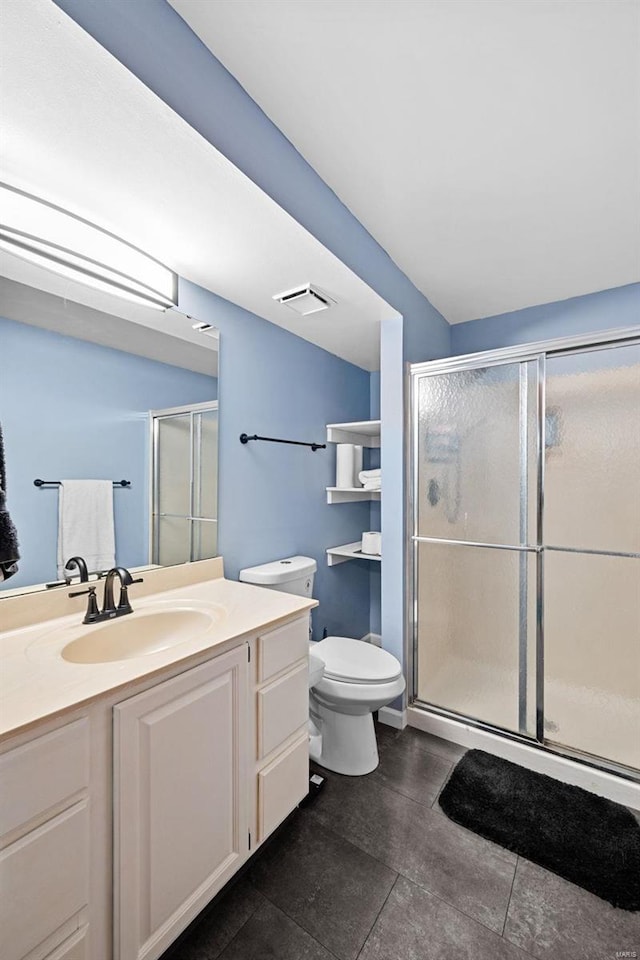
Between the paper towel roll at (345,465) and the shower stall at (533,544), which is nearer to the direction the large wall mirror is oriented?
the shower stall

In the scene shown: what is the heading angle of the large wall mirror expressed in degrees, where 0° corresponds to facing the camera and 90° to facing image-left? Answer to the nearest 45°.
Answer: approximately 315°

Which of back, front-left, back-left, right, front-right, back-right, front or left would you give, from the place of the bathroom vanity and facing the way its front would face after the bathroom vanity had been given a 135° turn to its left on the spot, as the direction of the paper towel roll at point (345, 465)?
front-right

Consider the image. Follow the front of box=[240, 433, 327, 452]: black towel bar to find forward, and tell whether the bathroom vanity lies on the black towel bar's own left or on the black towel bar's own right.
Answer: on the black towel bar's own right

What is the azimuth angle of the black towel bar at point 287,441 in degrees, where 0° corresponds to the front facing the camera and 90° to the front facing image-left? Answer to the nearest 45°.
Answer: approximately 315°

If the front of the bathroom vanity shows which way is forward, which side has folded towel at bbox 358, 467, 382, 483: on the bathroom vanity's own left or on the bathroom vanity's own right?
on the bathroom vanity's own left

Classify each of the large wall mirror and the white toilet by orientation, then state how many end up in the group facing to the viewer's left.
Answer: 0

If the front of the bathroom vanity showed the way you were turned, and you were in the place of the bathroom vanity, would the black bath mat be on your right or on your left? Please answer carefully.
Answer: on your left

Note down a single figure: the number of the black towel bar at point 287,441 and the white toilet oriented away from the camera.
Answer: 0
